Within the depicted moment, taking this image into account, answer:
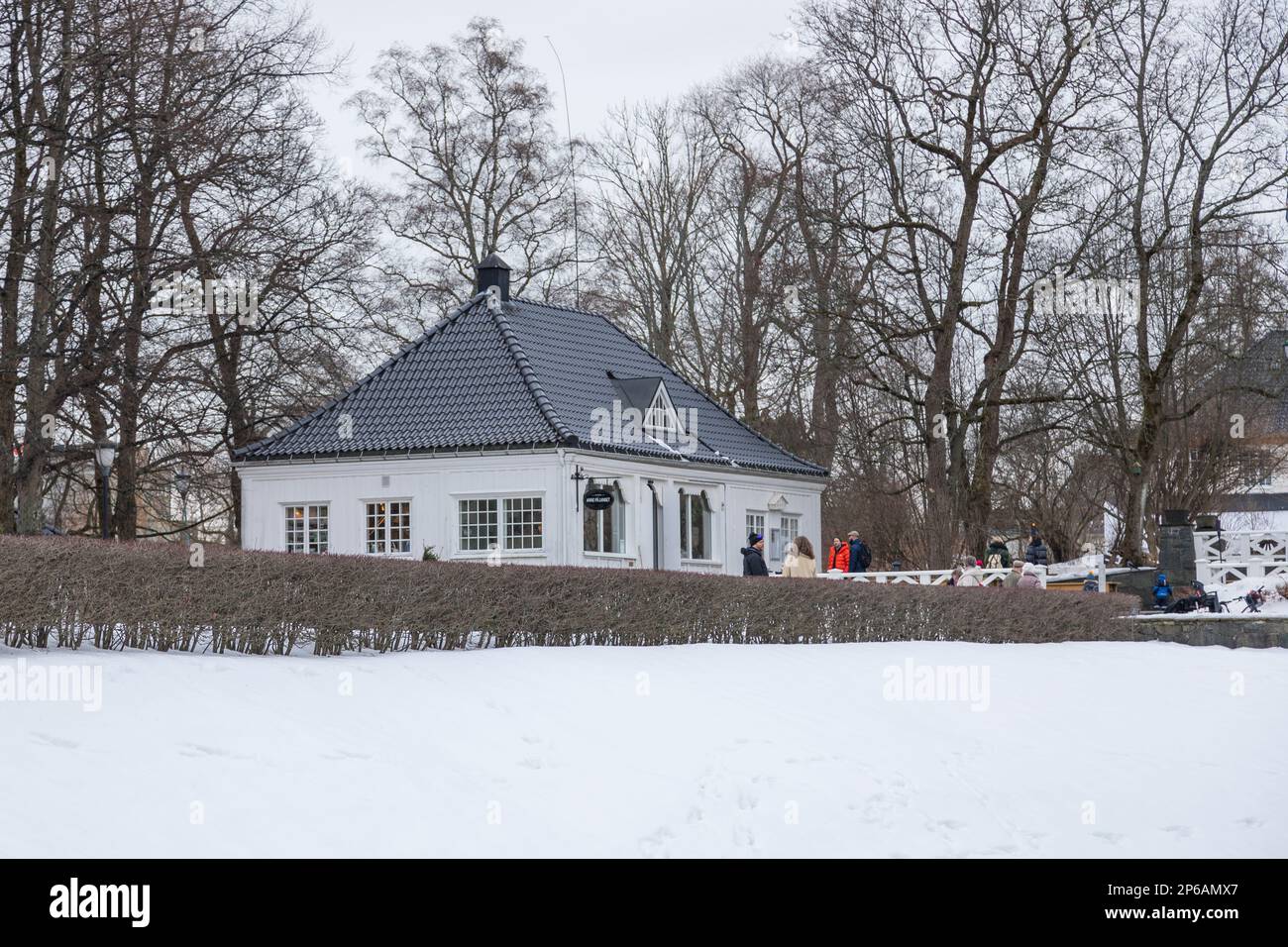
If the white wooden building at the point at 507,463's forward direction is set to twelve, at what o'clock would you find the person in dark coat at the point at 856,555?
The person in dark coat is roughly at 11 o'clock from the white wooden building.

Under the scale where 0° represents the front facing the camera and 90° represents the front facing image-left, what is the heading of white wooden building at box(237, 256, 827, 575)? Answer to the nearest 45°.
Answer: approximately 315°

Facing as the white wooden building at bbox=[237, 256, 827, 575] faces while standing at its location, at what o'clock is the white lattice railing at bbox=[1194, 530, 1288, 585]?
The white lattice railing is roughly at 10 o'clock from the white wooden building.

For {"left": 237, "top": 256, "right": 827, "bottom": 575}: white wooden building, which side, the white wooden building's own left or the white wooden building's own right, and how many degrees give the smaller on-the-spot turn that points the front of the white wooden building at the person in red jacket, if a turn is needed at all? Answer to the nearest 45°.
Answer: approximately 45° to the white wooden building's own left

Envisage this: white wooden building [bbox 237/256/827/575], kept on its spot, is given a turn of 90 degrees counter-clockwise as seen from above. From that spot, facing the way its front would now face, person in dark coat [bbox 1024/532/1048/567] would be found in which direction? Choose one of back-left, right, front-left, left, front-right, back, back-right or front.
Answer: front-right

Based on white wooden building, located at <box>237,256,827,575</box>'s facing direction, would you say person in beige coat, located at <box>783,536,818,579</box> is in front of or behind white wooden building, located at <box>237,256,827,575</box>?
in front

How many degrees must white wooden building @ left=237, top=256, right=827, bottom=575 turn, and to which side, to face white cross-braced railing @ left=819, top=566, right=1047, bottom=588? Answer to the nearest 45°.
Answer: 0° — it already faces it
